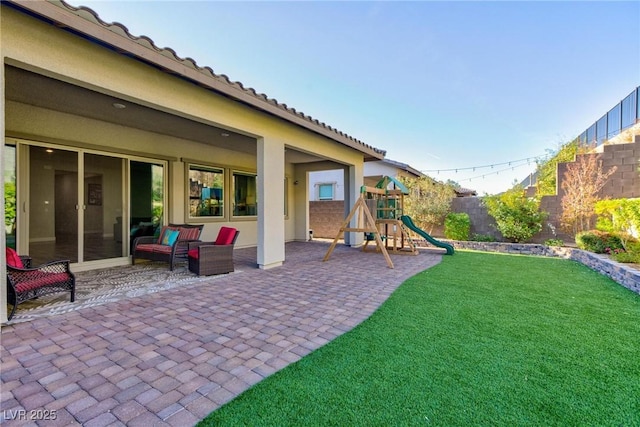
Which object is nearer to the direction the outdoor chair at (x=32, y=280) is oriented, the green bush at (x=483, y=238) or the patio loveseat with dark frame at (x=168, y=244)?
the patio loveseat with dark frame

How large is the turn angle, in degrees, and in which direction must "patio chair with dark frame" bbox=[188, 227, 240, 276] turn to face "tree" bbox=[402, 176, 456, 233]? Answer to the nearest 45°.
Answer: approximately 180°

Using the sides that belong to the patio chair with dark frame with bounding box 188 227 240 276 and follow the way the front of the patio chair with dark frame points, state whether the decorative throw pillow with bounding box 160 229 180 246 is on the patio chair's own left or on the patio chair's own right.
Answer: on the patio chair's own right

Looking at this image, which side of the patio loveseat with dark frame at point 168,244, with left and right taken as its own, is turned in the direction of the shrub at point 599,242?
left

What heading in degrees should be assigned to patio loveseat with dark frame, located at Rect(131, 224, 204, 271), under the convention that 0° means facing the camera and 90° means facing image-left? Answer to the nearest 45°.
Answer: approximately 45°

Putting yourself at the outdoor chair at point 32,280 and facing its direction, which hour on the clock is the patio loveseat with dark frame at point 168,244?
The patio loveseat with dark frame is roughly at 12 o'clock from the outdoor chair.
